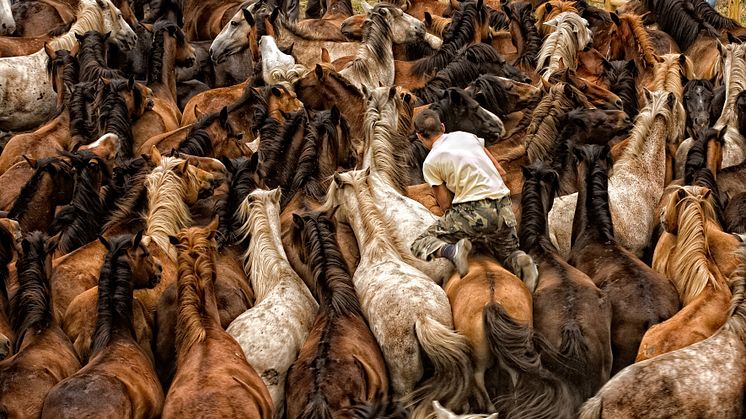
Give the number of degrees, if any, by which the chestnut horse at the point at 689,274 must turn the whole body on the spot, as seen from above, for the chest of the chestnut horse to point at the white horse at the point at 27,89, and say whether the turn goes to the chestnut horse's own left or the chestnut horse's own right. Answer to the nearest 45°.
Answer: approximately 135° to the chestnut horse's own left

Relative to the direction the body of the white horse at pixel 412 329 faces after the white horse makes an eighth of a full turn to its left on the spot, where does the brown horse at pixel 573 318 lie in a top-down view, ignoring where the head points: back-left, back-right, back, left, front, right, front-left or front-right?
back

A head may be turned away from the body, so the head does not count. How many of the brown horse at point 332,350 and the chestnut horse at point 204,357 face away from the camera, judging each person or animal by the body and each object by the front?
2

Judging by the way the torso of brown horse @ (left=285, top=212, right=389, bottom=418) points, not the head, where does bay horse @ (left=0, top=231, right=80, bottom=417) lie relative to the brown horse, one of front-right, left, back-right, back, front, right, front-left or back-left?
left

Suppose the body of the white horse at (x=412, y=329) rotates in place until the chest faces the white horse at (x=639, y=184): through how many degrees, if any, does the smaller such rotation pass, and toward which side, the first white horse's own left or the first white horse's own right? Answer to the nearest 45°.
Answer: approximately 90° to the first white horse's own right

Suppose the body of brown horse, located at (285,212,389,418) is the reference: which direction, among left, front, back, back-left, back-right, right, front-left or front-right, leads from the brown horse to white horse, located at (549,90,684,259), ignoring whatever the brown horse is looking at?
front-right

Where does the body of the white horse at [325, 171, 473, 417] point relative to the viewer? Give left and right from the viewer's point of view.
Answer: facing away from the viewer and to the left of the viewer

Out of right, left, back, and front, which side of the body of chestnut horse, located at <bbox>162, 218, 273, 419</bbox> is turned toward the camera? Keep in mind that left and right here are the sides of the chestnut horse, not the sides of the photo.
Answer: back

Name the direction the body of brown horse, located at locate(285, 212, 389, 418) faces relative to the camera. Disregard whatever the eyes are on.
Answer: away from the camera

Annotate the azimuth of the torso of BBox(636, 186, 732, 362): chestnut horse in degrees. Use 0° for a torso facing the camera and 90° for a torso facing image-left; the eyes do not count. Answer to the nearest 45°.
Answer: approximately 225°
